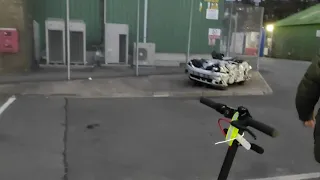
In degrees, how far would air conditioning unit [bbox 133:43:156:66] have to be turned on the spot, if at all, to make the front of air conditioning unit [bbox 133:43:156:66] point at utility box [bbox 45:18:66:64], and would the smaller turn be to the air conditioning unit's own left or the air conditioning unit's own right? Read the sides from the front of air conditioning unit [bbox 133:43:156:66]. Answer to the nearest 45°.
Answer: approximately 90° to the air conditioning unit's own right

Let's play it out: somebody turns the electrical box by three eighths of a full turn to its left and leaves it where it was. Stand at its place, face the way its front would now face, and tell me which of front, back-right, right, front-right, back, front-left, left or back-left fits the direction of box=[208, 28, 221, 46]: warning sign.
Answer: front-right

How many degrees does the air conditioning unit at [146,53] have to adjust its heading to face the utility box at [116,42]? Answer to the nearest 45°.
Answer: approximately 90° to its right

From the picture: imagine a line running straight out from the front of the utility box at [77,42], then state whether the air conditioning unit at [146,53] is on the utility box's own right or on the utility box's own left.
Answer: on the utility box's own left

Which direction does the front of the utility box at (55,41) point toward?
toward the camera

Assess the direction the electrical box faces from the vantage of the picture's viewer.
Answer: facing the viewer

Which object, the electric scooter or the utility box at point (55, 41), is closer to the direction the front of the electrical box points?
the electric scooter

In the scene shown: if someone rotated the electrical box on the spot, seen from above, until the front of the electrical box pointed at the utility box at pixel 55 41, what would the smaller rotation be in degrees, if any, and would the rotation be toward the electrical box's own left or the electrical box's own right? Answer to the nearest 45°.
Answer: approximately 135° to the electrical box's own left

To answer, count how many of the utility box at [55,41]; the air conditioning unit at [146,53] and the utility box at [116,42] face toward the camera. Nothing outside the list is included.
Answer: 3

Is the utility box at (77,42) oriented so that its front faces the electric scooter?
yes

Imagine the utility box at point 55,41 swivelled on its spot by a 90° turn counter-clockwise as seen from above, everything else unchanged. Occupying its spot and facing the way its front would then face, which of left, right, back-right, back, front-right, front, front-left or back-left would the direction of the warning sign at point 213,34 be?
front

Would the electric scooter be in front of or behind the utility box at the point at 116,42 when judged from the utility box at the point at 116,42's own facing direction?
in front

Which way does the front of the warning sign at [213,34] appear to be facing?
toward the camera

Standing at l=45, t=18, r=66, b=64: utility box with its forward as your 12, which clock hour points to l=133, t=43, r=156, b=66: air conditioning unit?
l=133, t=43, r=156, b=66: air conditioning unit is roughly at 9 o'clock from l=45, t=18, r=66, b=64: utility box.
